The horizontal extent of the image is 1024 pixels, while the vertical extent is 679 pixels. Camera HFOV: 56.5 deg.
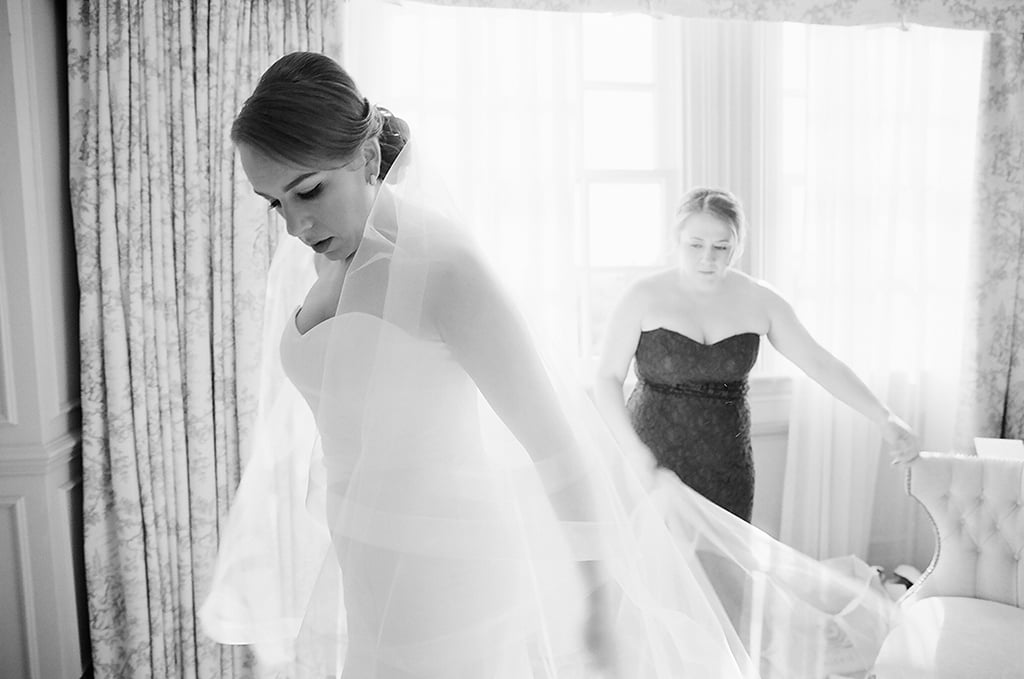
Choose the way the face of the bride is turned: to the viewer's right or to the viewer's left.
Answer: to the viewer's left

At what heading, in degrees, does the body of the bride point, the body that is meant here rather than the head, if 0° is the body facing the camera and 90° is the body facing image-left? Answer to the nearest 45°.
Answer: approximately 45°

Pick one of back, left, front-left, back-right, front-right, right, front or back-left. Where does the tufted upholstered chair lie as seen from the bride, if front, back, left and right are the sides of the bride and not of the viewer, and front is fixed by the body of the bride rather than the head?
back

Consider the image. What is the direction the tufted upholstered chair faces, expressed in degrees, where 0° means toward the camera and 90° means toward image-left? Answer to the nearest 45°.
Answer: approximately 45°
